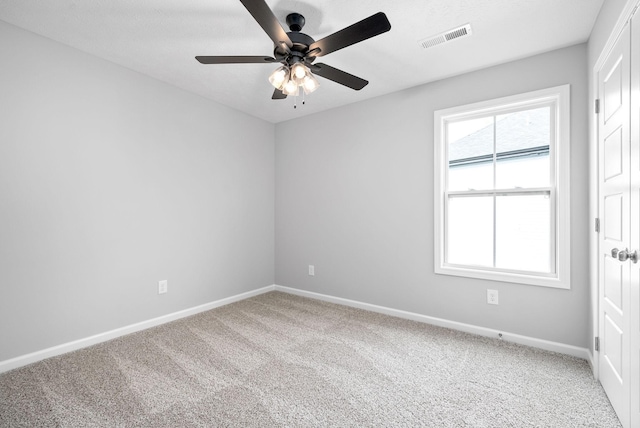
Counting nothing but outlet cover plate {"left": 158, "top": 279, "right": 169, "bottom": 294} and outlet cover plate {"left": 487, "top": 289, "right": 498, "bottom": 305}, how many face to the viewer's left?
0

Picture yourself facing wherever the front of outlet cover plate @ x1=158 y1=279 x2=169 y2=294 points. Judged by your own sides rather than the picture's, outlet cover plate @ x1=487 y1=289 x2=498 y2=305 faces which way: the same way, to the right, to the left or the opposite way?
to the right

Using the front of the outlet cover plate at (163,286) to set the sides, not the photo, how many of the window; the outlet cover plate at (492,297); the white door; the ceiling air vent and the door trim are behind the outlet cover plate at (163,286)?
0

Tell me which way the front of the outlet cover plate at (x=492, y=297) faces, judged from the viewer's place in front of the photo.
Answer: facing the viewer

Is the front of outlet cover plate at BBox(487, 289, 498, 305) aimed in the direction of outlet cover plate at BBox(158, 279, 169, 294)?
no

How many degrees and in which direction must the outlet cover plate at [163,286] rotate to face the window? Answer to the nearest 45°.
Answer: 0° — it already faces it

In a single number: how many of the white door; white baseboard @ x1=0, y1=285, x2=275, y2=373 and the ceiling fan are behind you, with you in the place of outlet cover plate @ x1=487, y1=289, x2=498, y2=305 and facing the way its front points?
0

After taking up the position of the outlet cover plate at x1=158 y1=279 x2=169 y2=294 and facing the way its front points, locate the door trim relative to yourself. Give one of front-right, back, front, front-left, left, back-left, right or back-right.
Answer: front

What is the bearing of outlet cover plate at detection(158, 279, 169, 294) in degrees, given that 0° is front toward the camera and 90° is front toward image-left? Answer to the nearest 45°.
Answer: approximately 315°

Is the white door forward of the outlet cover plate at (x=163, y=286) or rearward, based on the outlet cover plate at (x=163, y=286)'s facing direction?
forward
